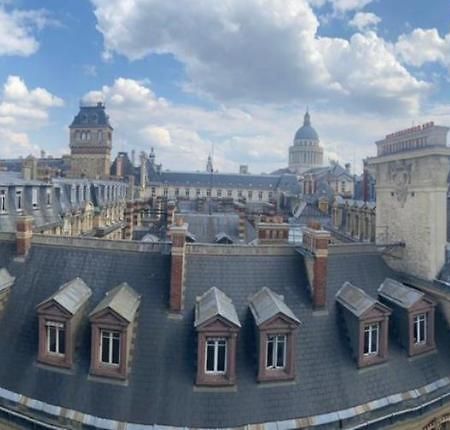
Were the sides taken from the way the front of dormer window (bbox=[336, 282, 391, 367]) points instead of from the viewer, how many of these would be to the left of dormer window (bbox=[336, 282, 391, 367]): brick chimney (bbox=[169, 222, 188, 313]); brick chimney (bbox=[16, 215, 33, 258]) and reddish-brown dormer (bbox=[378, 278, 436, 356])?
1

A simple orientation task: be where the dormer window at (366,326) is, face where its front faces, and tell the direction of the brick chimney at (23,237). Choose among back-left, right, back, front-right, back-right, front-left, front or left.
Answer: back-right

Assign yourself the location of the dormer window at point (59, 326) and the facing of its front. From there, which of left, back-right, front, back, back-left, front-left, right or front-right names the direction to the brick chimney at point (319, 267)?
back-left

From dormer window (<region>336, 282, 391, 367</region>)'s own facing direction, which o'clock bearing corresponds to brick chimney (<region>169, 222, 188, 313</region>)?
The brick chimney is roughly at 4 o'clock from the dormer window.

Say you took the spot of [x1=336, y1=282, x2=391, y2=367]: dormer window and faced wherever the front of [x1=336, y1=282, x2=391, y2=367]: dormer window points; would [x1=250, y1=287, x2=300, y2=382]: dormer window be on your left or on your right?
on your right

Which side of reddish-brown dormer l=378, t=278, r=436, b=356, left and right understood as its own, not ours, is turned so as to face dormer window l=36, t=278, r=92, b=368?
right

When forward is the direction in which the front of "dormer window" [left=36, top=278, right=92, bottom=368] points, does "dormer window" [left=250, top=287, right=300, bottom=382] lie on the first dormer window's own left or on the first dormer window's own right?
on the first dormer window's own left

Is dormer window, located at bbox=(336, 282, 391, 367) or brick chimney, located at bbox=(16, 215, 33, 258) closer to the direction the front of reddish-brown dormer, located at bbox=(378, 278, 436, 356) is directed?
the dormer window

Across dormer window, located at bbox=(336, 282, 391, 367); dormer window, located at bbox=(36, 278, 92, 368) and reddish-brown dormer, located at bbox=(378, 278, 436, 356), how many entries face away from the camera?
0

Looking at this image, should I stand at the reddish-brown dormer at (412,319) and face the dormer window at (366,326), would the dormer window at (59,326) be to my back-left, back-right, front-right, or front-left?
front-right

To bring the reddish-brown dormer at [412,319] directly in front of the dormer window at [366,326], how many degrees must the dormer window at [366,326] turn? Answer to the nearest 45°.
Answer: approximately 90° to its left

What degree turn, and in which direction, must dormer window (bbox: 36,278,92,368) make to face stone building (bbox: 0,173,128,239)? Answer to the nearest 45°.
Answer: approximately 135° to its right

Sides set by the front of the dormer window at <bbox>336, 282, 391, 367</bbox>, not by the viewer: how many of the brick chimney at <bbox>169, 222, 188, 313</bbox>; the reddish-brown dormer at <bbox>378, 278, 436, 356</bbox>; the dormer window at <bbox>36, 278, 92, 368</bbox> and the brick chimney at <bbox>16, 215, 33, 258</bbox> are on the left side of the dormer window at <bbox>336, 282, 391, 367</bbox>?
1

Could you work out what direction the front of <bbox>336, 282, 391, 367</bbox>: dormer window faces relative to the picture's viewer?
facing the viewer and to the right of the viewer

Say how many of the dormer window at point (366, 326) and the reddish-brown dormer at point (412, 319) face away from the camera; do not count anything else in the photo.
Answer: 0

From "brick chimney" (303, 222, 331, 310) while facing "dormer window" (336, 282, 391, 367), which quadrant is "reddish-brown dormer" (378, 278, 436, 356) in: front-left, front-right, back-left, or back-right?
front-left
